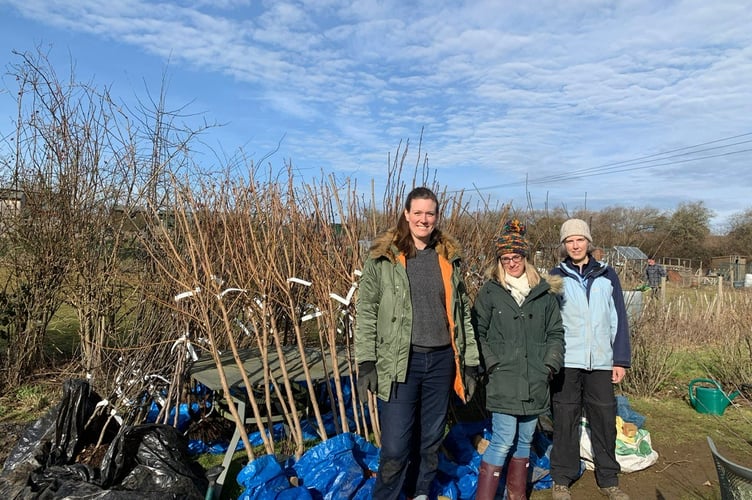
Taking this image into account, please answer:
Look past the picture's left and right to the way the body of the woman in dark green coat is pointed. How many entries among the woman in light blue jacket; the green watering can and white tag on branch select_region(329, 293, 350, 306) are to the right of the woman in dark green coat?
1

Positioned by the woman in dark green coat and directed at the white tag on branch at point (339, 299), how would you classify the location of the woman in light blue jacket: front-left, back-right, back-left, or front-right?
back-right

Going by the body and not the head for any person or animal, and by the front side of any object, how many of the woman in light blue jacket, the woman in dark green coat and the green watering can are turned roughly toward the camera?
2

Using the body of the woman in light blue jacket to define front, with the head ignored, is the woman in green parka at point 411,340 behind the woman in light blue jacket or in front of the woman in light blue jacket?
in front

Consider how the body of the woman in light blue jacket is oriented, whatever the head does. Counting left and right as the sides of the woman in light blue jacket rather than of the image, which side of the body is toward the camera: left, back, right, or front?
front

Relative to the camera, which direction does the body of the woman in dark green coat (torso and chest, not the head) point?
toward the camera

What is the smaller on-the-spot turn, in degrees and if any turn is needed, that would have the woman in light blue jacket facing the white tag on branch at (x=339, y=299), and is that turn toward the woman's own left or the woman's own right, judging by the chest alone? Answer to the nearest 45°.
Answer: approximately 90° to the woman's own right

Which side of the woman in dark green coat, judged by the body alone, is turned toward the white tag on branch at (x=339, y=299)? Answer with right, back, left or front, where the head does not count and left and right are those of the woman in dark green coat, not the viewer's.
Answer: right
